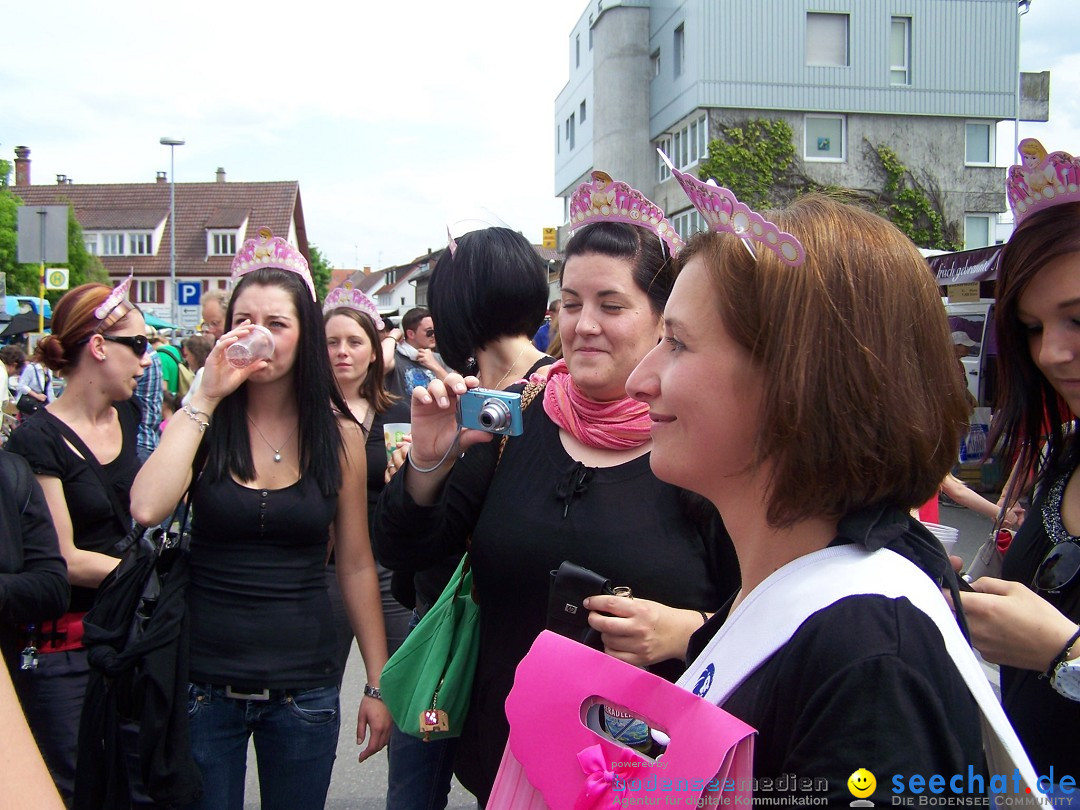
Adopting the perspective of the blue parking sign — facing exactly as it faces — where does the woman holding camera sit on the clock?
The woman holding camera is roughly at 12 o'clock from the blue parking sign.

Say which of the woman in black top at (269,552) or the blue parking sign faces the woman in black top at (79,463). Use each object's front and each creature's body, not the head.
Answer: the blue parking sign

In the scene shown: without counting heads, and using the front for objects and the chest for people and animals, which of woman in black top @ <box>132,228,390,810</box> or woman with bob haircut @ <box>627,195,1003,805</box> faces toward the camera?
the woman in black top

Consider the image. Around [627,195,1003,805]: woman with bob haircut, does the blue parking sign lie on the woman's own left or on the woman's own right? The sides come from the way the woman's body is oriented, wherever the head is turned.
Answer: on the woman's own right

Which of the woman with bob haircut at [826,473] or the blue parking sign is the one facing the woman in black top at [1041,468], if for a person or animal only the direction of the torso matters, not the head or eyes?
the blue parking sign

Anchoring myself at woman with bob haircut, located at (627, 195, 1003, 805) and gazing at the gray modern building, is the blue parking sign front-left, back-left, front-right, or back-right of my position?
front-left

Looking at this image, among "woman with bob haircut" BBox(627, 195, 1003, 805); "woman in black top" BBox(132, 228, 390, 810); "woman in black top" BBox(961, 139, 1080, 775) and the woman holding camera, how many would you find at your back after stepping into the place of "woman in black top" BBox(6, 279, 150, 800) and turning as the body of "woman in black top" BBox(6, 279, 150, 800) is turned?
0

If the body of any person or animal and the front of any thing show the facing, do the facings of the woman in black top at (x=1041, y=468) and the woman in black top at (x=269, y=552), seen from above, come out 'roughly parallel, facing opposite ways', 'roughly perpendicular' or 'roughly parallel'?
roughly perpendicular

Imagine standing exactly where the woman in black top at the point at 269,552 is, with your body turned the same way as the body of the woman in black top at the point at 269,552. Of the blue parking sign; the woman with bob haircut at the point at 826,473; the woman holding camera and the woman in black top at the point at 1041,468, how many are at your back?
1

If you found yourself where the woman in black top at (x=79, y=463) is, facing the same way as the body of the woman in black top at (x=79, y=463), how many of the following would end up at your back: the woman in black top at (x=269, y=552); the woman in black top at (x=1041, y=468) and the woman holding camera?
0

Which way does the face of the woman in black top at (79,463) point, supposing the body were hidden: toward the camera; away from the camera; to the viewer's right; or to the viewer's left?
to the viewer's right

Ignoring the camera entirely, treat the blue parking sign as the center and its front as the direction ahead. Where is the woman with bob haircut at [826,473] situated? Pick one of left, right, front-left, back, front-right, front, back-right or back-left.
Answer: front

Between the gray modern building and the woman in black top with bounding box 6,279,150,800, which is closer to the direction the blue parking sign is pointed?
the woman in black top

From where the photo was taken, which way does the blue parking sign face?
toward the camera

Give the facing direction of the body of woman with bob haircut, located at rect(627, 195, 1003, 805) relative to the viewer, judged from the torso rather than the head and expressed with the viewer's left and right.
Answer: facing to the left of the viewer

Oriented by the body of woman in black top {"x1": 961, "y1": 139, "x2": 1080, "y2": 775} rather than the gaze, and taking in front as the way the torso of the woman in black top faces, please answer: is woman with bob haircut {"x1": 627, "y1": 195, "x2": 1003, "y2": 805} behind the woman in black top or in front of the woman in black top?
in front

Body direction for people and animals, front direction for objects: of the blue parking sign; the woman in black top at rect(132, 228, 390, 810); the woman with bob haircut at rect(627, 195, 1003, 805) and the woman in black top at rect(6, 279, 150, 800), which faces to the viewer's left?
the woman with bob haircut

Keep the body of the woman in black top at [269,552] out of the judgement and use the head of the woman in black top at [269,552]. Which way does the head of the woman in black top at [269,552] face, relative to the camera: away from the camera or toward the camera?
toward the camera

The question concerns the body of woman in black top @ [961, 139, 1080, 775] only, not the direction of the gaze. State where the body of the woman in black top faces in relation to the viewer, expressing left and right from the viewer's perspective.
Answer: facing the viewer and to the left of the viewer

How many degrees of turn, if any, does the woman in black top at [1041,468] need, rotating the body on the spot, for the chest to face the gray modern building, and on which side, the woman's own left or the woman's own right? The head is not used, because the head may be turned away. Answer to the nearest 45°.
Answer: approximately 135° to the woman's own right

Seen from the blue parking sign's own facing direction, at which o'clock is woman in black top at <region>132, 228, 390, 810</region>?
The woman in black top is roughly at 12 o'clock from the blue parking sign.
